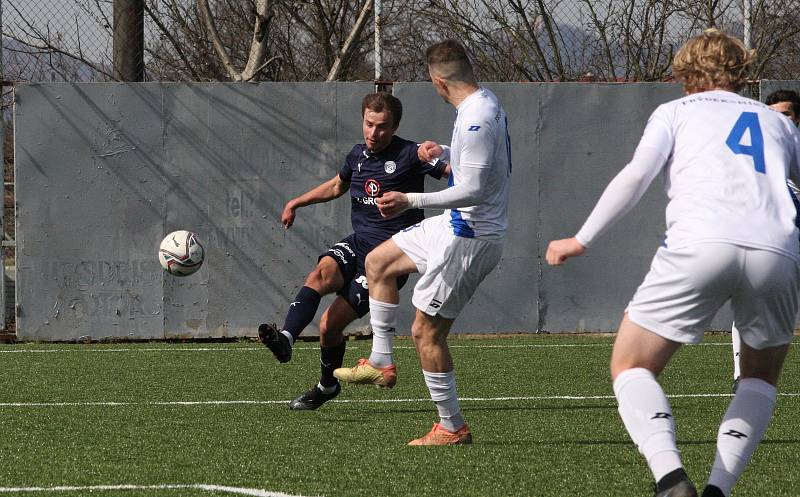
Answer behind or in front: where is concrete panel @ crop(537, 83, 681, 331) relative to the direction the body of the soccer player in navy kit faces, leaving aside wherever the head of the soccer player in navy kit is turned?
behind

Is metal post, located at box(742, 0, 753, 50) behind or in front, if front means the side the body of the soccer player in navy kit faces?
behind

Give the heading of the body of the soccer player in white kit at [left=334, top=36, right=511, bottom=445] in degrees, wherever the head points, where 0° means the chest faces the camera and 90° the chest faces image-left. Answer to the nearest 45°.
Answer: approximately 90°

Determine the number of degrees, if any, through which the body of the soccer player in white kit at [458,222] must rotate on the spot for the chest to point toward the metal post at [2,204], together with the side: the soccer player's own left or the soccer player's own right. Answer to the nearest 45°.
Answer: approximately 45° to the soccer player's own right

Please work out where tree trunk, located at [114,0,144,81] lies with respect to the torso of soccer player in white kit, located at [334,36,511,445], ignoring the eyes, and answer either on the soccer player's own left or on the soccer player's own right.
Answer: on the soccer player's own right

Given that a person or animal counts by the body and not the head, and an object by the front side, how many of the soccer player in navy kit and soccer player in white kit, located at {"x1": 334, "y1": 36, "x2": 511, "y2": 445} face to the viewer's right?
0

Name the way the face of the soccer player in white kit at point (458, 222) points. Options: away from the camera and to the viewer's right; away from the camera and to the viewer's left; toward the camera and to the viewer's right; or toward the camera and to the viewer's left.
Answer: away from the camera and to the viewer's left
